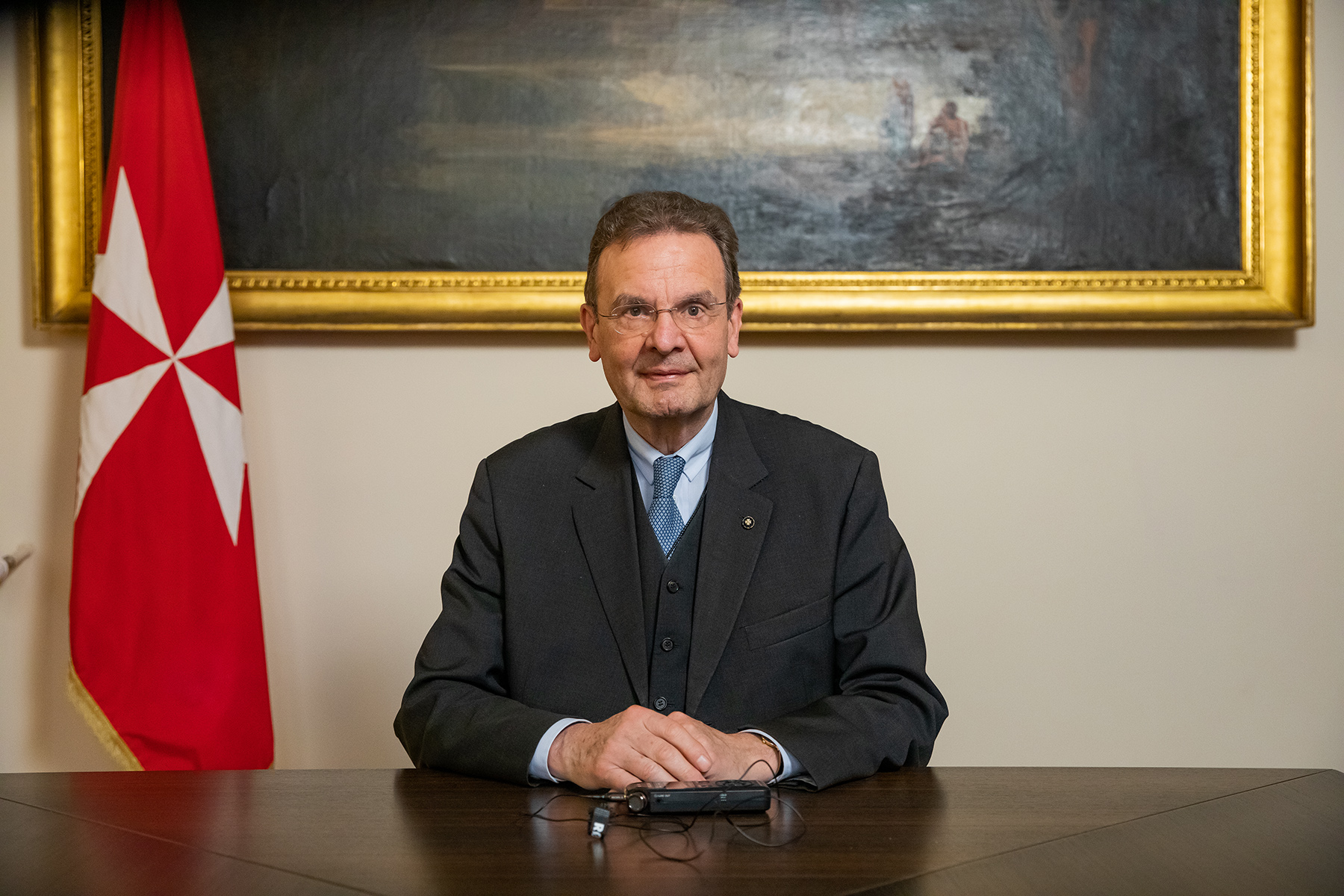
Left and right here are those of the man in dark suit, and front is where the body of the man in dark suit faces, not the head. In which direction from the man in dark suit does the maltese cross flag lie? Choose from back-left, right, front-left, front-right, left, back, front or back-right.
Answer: back-right

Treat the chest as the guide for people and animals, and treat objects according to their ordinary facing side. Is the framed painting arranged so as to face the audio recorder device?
yes

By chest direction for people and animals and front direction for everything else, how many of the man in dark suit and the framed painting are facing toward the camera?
2

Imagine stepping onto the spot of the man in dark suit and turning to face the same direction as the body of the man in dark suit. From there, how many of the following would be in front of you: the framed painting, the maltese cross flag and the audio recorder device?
1

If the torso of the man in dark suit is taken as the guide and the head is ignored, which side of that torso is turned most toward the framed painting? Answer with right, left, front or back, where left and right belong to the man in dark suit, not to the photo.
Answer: back

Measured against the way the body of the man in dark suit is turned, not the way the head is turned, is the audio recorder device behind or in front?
in front

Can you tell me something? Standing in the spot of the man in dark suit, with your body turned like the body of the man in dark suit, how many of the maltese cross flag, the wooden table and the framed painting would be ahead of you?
1

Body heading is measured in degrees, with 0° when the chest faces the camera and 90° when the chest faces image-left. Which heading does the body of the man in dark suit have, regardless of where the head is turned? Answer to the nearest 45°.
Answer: approximately 0°

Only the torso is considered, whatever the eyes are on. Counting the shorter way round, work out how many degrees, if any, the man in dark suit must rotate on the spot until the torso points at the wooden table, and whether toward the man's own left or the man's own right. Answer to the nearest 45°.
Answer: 0° — they already face it
